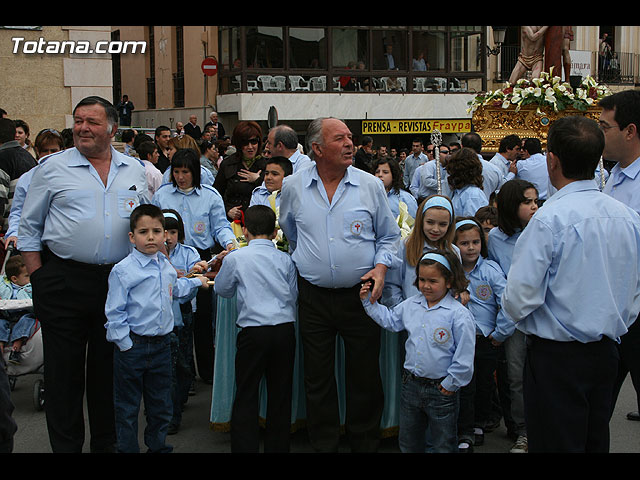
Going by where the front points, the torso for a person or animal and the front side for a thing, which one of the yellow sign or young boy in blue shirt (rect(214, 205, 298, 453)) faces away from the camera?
the young boy in blue shirt

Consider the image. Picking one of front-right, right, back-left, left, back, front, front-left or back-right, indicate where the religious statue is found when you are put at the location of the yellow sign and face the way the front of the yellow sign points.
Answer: front

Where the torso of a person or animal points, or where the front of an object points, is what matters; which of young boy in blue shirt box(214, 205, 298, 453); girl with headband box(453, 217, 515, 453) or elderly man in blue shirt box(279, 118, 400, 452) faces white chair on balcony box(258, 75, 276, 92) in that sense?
the young boy in blue shirt

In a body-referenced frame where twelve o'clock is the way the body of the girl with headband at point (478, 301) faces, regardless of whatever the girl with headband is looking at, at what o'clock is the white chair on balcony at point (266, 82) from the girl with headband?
The white chair on balcony is roughly at 4 o'clock from the girl with headband.

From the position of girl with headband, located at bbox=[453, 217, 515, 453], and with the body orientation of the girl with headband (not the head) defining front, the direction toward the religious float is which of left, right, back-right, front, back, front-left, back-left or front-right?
back-right

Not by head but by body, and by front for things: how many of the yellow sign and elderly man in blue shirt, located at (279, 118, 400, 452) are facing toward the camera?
2

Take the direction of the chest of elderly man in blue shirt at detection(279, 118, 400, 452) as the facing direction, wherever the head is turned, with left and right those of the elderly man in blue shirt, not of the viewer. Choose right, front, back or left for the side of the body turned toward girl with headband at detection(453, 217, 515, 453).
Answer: left

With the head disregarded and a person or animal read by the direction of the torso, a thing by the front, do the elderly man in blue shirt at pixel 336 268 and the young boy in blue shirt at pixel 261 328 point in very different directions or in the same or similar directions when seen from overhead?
very different directions

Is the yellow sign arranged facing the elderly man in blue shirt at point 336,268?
yes

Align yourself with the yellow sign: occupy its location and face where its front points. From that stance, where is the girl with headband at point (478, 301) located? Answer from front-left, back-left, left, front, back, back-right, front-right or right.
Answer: front

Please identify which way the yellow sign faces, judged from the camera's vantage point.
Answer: facing the viewer

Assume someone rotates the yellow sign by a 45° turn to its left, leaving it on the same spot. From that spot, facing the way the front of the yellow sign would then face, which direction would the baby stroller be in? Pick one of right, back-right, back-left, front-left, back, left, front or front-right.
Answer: front-right

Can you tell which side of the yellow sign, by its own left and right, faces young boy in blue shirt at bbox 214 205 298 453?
front

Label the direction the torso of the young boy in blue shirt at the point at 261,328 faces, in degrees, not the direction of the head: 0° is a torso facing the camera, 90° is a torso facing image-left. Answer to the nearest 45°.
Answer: approximately 180°

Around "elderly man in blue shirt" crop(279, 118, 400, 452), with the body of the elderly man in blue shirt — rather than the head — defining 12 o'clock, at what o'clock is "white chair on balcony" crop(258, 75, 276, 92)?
The white chair on balcony is roughly at 6 o'clock from the elderly man in blue shirt.

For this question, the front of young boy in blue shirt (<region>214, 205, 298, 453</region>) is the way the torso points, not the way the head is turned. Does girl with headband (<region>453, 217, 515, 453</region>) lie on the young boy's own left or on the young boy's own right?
on the young boy's own right

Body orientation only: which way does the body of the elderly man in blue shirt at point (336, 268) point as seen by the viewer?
toward the camera

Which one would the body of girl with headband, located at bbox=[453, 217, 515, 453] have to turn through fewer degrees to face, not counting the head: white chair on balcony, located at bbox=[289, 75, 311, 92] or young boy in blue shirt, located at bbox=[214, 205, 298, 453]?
the young boy in blue shirt
